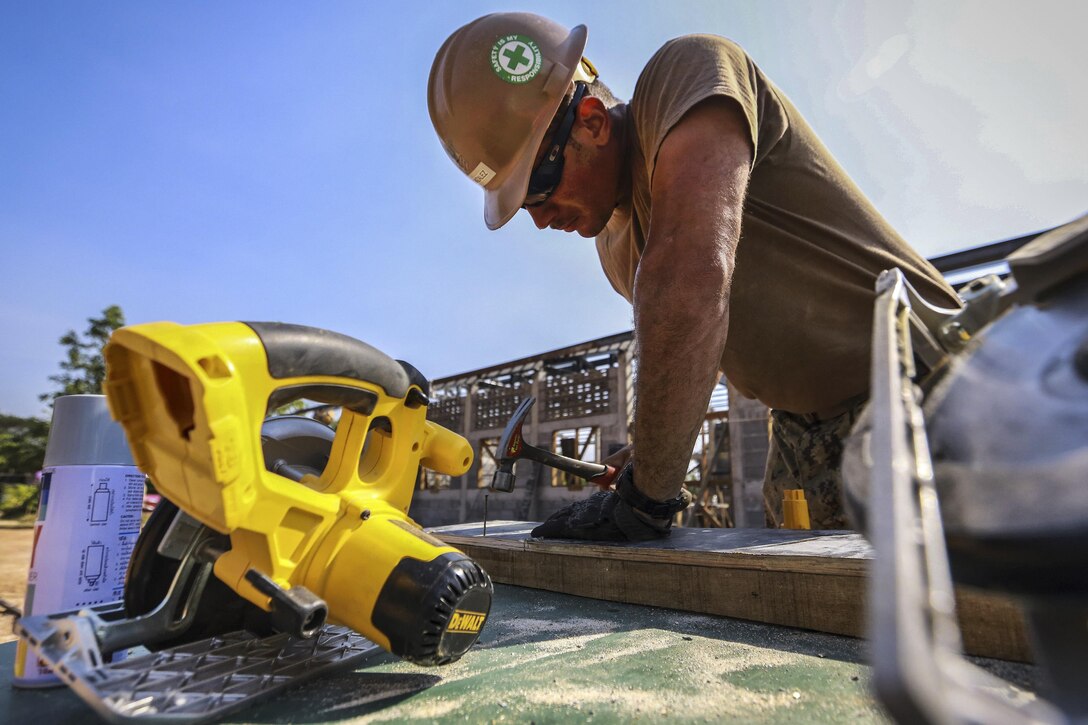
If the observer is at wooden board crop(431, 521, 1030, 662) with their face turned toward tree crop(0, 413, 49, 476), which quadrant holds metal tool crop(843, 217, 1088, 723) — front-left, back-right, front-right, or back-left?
back-left

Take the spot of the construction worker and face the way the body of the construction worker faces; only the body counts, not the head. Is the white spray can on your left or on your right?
on your left

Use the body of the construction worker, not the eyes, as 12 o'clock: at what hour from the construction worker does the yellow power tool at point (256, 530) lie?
The yellow power tool is roughly at 10 o'clock from the construction worker.

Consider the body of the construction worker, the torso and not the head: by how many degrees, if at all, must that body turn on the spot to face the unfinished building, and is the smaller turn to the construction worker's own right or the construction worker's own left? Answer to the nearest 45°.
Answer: approximately 90° to the construction worker's own right

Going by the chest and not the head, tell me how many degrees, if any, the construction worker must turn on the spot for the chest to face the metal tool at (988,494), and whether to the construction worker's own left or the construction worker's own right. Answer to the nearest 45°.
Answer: approximately 90° to the construction worker's own left

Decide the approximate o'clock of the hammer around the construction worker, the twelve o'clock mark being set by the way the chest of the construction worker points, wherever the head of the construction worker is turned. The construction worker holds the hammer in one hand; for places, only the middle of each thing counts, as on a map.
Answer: The hammer is roughly at 1 o'clock from the construction worker.

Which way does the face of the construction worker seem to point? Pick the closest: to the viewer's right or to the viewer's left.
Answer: to the viewer's left

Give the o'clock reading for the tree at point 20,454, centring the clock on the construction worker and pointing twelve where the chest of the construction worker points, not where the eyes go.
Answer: The tree is roughly at 1 o'clock from the construction worker.

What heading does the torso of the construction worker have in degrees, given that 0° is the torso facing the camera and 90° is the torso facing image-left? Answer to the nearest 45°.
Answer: approximately 90°
